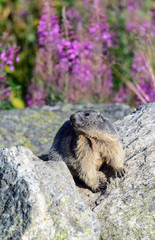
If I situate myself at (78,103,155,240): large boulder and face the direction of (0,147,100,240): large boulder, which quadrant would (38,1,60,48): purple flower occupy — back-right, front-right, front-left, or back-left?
back-right

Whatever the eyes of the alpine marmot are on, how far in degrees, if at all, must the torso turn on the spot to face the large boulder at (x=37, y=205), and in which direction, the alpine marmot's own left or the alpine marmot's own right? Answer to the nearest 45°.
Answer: approximately 90° to the alpine marmot's own right

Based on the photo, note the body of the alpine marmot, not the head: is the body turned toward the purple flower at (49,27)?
no

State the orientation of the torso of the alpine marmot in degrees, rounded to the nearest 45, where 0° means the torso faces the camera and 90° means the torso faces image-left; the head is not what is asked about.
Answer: approximately 315°

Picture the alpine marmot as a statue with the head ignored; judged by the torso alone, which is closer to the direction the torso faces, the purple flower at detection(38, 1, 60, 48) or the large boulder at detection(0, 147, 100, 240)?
the large boulder
